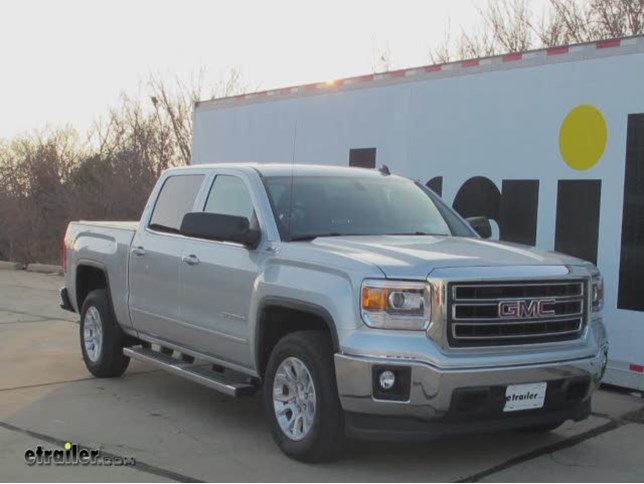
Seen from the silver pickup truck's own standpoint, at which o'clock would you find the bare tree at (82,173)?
The bare tree is roughly at 7 o'clock from the silver pickup truck.

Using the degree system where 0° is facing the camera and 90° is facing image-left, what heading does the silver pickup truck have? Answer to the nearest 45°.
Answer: approximately 315°
